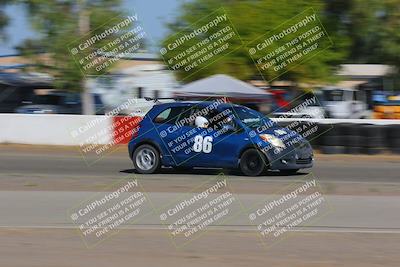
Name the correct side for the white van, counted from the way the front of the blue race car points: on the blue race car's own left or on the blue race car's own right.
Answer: on the blue race car's own left

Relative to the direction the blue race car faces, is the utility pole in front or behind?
behind

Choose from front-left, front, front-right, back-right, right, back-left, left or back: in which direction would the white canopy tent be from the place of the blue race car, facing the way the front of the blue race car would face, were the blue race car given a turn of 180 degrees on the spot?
front-right

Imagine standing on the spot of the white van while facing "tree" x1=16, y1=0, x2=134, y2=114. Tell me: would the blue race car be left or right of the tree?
left

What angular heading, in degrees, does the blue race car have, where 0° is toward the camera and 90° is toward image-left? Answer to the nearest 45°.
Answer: approximately 315°

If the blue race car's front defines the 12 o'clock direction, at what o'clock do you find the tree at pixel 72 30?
The tree is roughly at 7 o'clock from the blue race car.
